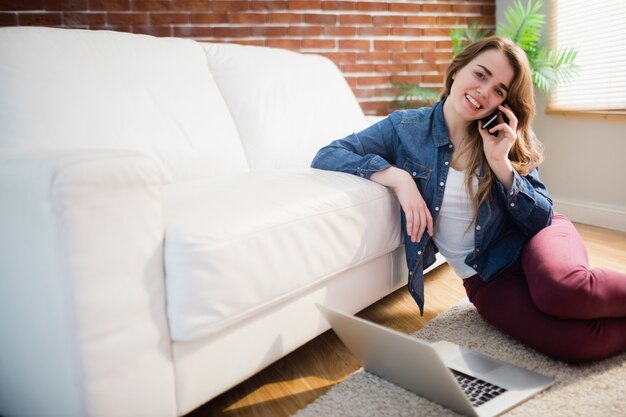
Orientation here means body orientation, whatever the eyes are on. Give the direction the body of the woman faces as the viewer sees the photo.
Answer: toward the camera

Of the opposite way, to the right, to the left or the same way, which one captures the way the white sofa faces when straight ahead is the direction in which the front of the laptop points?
to the right

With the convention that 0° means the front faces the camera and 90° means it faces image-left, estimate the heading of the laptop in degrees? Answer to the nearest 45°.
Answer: approximately 225°

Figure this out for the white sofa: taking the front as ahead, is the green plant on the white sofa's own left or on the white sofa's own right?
on the white sofa's own left

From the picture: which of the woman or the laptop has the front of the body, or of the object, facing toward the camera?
the woman

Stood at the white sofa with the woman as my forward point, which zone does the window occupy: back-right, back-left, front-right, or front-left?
front-left

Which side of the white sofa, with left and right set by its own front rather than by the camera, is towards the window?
left

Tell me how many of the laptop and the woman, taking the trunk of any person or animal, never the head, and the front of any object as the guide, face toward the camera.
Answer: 1

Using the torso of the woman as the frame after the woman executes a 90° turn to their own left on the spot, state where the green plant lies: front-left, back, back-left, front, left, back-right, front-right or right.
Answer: left

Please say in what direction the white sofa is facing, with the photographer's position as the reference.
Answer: facing the viewer and to the right of the viewer
